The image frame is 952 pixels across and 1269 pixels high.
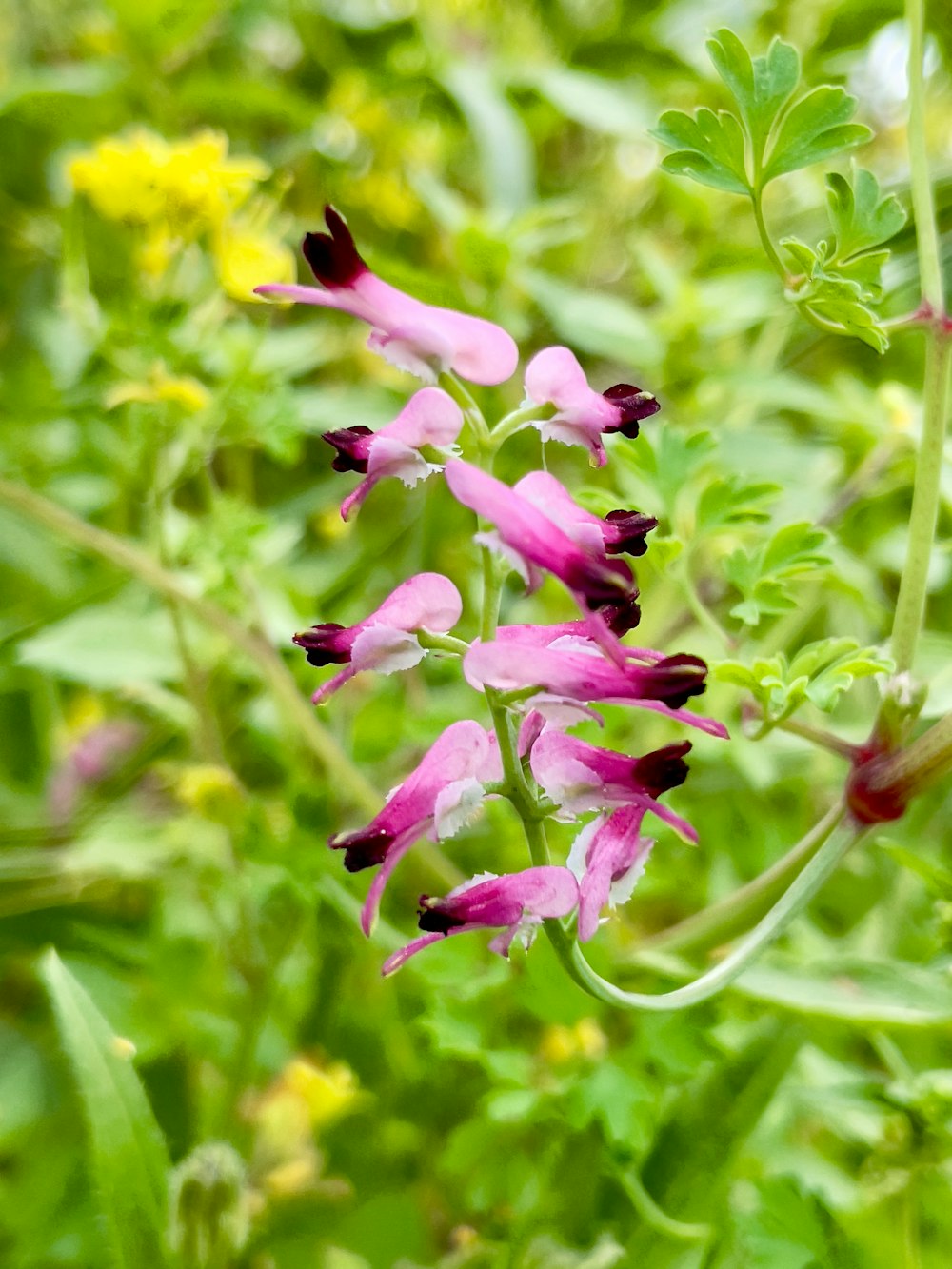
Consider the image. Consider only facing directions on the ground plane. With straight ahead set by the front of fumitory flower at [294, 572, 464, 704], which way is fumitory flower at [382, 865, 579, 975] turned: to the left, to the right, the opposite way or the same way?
the same way

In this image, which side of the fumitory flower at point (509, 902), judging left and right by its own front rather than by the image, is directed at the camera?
left

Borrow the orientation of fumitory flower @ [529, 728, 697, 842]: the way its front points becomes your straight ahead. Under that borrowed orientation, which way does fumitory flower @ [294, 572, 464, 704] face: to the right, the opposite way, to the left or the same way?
the opposite way

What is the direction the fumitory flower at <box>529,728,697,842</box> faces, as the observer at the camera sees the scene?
facing to the right of the viewer

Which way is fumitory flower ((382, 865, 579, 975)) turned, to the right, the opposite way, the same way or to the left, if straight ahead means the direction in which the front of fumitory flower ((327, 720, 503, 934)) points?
the same way

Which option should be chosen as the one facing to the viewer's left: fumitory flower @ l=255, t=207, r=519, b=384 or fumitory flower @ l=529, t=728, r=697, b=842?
fumitory flower @ l=255, t=207, r=519, b=384

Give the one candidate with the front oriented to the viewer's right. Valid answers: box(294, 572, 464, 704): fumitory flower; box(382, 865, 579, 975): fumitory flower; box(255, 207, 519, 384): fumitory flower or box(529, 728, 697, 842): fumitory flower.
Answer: box(529, 728, 697, 842): fumitory flower

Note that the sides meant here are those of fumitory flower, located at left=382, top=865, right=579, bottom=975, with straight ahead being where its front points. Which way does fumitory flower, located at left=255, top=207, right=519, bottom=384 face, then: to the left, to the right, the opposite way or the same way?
the same way

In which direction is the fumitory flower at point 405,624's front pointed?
to the viewer's left

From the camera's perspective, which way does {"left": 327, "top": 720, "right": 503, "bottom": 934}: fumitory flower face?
to the viewer's left

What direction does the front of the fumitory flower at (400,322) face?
to the viewer's left
